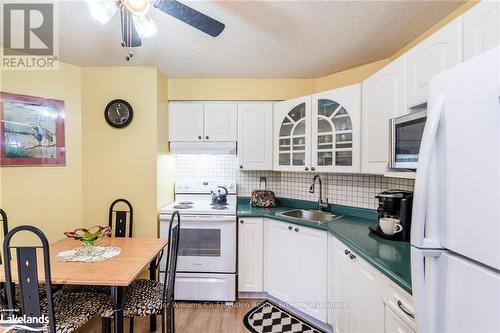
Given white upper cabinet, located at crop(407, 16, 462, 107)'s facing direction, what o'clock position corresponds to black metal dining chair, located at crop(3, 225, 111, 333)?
The black metal dining chair is roughly at 12 o'clock from the white upper cabinet.

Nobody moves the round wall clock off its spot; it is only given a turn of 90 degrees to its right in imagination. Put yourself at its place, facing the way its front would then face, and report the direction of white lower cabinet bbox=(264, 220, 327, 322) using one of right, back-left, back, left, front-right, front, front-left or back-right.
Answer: back-left

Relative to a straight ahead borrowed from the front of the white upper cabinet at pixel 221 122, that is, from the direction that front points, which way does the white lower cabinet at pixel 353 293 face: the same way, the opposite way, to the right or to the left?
to the right

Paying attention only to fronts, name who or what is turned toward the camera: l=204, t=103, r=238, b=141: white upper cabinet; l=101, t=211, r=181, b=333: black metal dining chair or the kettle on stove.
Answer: the white upper cabinet

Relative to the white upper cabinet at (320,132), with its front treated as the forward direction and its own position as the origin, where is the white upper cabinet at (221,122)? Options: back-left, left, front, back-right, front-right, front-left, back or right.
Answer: front-right

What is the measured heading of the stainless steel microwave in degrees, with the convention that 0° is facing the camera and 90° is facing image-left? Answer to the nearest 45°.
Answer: approximately 45°

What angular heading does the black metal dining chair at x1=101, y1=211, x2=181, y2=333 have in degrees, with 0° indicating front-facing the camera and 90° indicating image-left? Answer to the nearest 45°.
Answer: approximately 90°

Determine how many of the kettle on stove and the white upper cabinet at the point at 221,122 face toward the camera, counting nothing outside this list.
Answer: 1

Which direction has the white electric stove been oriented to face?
toward the camera

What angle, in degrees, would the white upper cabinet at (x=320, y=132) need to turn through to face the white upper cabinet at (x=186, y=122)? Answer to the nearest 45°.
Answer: approximately 45° to its right

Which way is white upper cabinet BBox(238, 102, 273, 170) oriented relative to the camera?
toward the camera

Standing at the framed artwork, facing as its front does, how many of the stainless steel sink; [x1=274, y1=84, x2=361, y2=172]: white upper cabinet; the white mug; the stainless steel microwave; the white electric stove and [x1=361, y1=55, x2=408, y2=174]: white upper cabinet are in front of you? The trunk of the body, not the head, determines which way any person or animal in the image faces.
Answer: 6

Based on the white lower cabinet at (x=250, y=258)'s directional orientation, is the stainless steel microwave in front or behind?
in front

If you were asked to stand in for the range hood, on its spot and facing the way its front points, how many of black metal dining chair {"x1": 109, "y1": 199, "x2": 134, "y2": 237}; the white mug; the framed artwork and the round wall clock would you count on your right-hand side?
3

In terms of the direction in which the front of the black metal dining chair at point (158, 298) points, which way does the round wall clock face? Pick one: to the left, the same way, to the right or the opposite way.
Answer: to the left

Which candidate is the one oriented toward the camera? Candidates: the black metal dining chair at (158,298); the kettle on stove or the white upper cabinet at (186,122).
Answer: the white upper cabinet

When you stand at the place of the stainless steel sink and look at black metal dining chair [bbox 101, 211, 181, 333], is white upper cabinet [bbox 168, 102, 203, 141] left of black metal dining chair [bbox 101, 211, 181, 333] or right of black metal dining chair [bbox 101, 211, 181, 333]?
right
